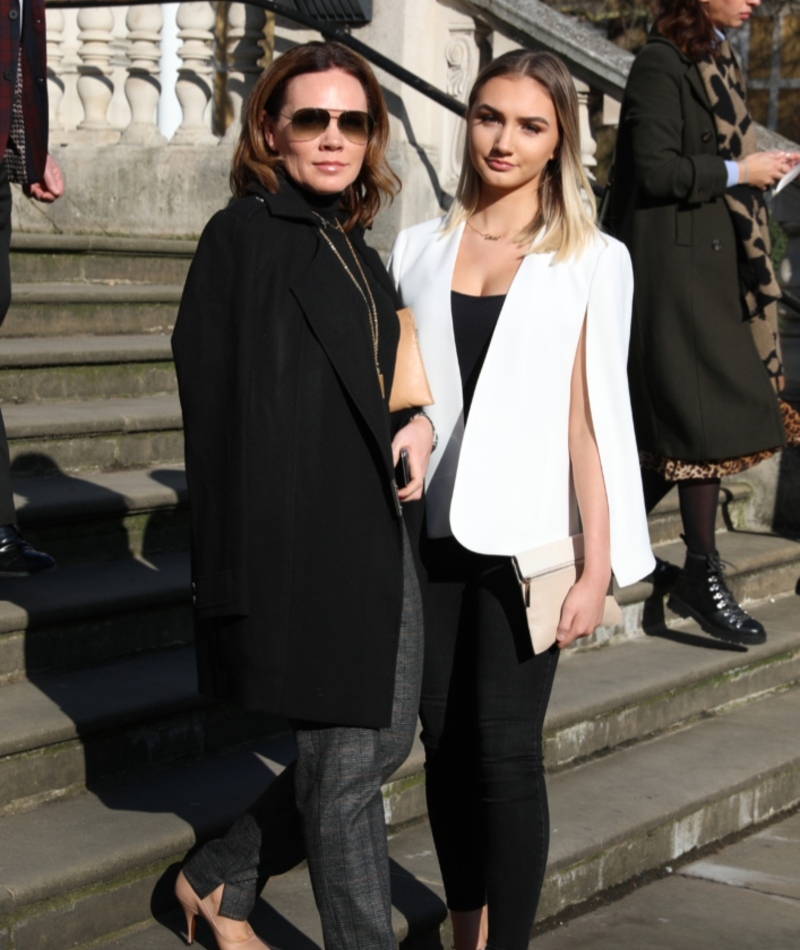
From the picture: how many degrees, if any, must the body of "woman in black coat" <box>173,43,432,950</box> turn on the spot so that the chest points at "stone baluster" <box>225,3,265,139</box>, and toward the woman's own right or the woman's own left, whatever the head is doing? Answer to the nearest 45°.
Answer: approximately 135° to the woman's own left

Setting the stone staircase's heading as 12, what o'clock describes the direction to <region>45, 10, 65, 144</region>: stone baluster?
The stone baluster is roughly at 7 o'clock from the stone staircase.

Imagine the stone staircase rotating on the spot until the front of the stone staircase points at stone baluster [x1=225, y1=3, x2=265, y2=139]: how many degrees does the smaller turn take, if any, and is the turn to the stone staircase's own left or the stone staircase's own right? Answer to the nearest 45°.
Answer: approximately 135° to the stone staircase's own left

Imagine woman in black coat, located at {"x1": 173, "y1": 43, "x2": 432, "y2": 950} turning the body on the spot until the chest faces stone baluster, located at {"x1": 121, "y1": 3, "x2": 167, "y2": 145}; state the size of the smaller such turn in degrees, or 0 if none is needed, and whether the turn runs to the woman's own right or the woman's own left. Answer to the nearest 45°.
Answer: approximately 135° to the woman's own left

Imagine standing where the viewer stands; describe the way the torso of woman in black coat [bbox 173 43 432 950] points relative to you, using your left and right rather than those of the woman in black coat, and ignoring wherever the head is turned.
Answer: facing the viewer and to the right of the viewer

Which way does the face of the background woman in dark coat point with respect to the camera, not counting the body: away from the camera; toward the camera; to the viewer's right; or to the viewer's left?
to the viewer's right
